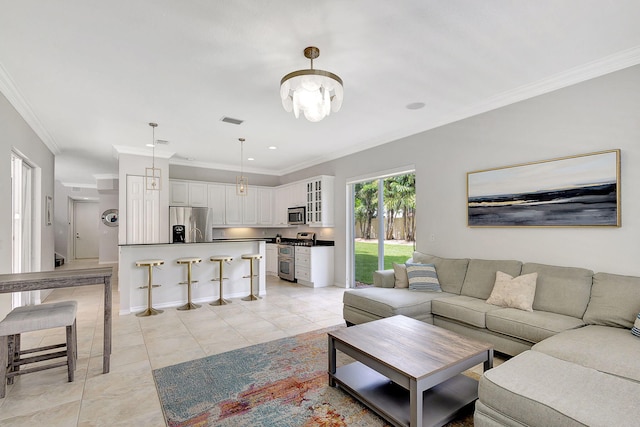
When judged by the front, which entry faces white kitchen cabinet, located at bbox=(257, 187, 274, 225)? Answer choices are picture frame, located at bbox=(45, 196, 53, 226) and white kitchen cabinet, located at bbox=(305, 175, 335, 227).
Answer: the picture frame

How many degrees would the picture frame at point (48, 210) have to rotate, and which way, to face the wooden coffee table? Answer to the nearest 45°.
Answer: approximately 90° to its right

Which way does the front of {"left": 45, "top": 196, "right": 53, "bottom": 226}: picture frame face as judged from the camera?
facing to the right of the viewer

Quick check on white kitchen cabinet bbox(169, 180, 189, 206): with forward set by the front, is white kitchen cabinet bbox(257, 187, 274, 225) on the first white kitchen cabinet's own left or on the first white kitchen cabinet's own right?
on the first white kitchen cabinet's own left

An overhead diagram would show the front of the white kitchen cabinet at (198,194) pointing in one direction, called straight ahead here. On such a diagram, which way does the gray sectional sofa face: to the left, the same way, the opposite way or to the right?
to the right

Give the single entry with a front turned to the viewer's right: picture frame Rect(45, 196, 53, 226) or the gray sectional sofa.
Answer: the picture frame

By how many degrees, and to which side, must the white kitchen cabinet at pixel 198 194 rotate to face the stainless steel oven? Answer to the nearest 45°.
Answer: approximately 45° to its left

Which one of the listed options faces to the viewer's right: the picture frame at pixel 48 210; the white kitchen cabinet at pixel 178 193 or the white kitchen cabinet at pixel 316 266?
the picture frame

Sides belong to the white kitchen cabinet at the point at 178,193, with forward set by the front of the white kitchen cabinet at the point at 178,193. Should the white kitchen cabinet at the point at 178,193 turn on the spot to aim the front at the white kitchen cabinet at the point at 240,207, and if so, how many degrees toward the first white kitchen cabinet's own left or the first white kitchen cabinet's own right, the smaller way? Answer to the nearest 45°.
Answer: approximately 90° to the first white kitchen cabinet's own left

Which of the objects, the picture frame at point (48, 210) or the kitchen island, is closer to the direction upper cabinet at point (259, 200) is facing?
the kitchen island

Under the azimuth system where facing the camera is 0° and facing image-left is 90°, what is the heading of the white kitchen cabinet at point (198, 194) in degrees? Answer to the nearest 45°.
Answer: approximately 0°
